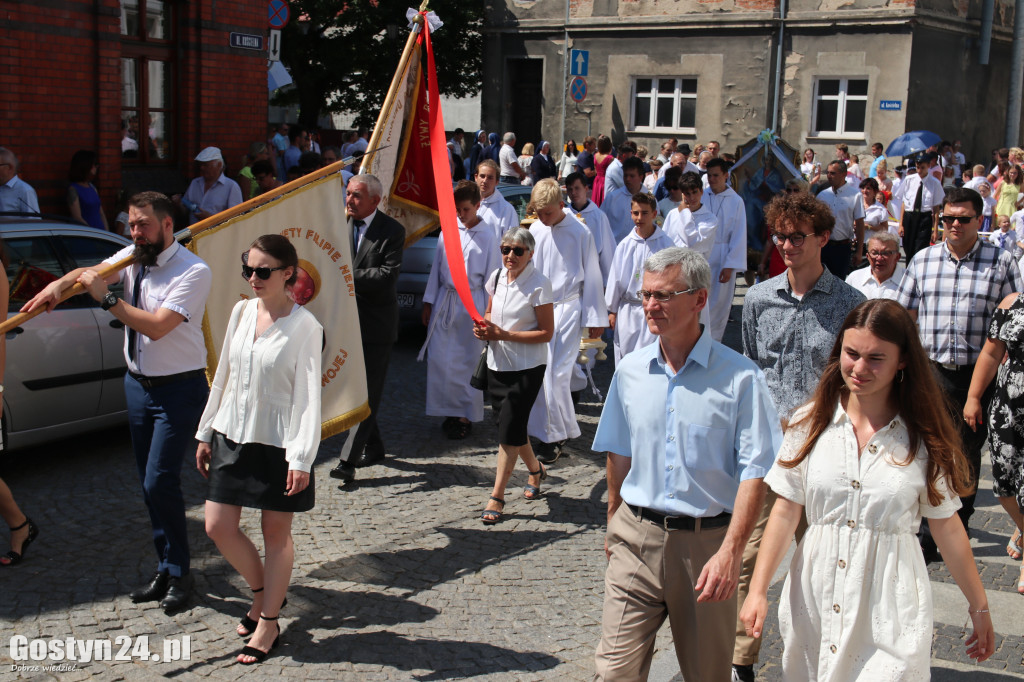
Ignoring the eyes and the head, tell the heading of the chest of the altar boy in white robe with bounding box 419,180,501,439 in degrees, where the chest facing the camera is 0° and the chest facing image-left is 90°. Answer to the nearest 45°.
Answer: approximately 45°

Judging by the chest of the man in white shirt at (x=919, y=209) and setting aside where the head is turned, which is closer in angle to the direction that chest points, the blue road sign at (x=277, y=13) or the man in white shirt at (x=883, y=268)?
the man in white shirt

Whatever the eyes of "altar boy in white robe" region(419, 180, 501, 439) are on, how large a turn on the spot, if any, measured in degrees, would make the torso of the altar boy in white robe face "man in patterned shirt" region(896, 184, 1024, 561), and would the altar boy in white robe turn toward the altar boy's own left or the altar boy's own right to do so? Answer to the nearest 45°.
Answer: approximately 90° to the altar boy's own left

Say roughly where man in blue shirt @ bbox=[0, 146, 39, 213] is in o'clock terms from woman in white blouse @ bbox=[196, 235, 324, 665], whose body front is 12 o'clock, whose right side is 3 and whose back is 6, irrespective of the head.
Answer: The man in blue shirt is roughly at 4 o'clock from the woman in white blouse.

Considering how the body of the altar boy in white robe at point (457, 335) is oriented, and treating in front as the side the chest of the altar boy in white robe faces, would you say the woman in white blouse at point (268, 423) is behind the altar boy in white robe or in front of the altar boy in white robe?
in front

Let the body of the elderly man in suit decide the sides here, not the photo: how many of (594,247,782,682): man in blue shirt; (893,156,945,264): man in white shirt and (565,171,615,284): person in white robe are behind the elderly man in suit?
2

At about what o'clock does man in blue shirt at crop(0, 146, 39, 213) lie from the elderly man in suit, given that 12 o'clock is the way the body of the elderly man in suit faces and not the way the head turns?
The man in blue shirt is roughly at 3 o'clock from the elderly man in suit.

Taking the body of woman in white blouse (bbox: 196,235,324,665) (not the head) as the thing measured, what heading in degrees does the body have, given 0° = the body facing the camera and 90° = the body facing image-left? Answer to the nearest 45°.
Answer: approximately 45°
